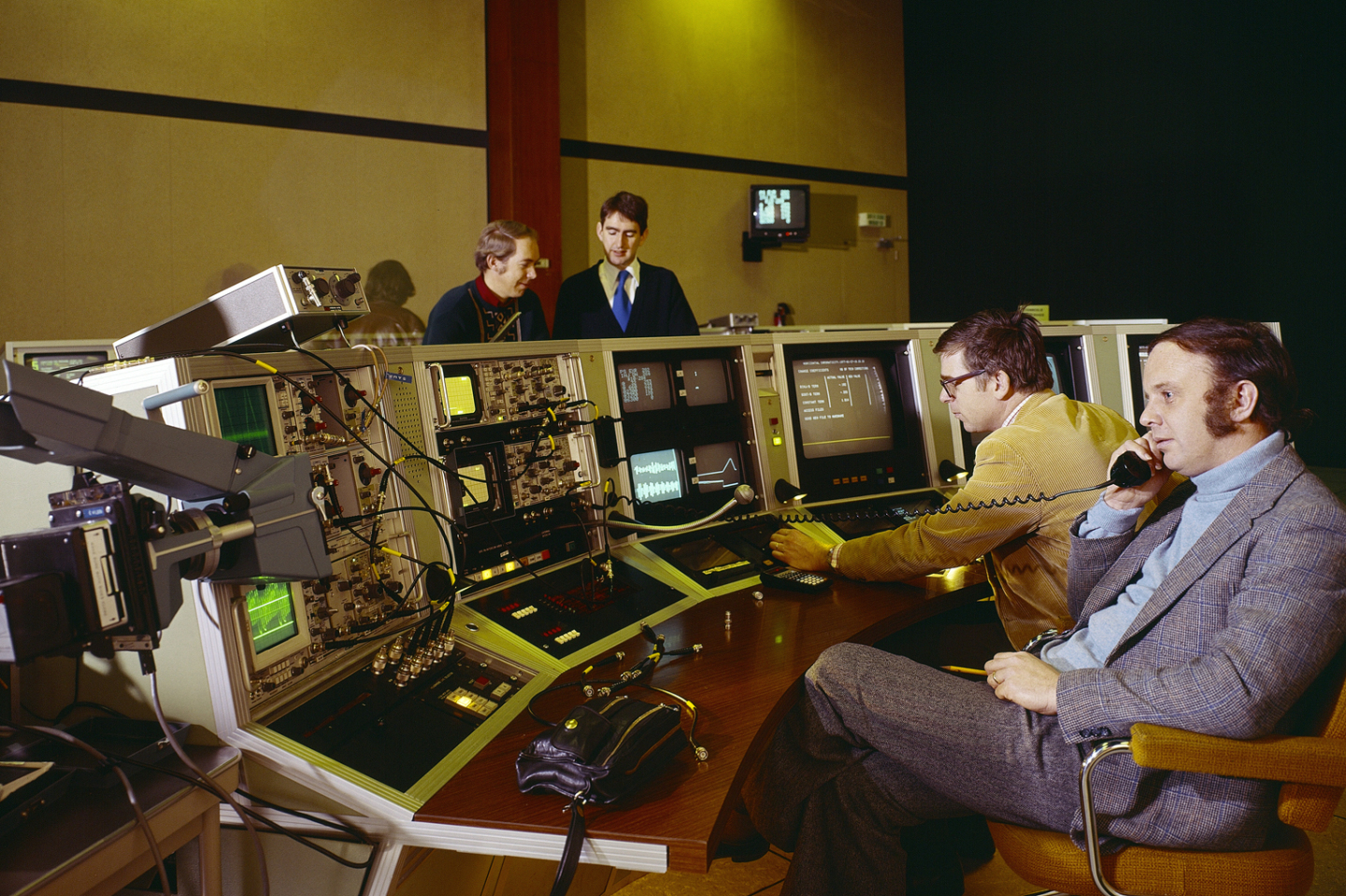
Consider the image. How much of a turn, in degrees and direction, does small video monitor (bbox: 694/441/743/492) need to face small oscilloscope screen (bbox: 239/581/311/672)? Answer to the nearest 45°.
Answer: approximately 45° to its right

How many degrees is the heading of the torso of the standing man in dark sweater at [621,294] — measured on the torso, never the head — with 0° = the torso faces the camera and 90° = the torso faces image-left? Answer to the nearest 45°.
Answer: approximately 0°

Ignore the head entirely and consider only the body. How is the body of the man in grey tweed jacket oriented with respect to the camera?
to the viewer's left

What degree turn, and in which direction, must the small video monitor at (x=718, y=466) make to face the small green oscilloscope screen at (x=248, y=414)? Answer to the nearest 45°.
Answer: approximately 45° to its right

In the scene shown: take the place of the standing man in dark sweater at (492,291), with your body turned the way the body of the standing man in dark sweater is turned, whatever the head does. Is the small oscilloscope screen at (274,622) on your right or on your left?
on your right

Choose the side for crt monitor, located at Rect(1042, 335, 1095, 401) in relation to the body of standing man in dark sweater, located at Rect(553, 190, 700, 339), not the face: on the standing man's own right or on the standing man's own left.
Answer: on the standing man's own left

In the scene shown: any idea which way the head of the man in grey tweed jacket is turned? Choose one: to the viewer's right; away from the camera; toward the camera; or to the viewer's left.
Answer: to the viewer's left

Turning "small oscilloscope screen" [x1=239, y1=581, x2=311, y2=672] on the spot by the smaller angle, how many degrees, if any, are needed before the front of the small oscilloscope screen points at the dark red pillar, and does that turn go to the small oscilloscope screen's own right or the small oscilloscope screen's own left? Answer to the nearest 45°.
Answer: approximately 90° to the small oscilloscope screen's own left
